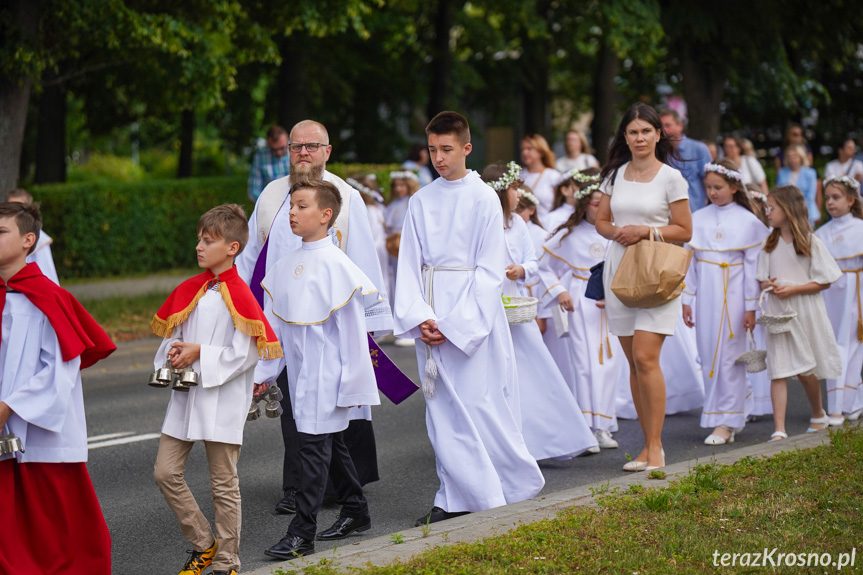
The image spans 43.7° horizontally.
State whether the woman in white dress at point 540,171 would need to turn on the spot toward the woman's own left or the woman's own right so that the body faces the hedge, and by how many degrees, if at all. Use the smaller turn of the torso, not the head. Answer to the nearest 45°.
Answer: approximately 90° to the woman's own right

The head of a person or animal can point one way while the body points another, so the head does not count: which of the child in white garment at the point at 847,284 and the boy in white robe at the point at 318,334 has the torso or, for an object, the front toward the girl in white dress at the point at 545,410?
the child in white garment

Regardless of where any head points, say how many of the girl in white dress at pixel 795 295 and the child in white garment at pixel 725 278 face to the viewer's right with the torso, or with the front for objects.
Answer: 0

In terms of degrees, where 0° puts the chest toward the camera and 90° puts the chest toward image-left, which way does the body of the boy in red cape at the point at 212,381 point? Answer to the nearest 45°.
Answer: approximately 45°

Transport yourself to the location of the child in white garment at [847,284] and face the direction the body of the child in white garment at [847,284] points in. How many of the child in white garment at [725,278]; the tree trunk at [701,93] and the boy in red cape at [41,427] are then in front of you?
2

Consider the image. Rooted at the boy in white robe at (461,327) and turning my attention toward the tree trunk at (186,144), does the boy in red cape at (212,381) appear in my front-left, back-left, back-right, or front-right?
back-left

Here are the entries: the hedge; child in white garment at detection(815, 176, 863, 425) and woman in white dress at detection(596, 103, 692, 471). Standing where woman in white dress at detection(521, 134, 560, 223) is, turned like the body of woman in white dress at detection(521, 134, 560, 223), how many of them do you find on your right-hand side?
1

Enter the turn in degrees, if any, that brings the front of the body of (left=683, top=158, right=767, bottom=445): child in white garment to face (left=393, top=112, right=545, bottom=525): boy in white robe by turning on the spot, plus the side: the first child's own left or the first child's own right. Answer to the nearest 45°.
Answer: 0° — they already face them

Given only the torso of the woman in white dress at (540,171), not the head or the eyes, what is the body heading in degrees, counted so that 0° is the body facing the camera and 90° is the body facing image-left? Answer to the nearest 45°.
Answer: approximately 45°

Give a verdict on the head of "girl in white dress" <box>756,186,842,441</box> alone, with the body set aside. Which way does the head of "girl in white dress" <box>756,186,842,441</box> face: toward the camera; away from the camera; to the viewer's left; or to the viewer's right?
to the viewer's left

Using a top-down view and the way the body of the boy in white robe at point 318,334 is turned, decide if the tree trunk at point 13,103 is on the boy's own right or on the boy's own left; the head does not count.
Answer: on the boy's own right

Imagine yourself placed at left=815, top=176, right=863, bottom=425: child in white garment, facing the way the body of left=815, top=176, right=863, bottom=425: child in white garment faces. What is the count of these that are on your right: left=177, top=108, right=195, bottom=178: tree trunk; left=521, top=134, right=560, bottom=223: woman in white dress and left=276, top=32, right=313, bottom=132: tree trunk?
3

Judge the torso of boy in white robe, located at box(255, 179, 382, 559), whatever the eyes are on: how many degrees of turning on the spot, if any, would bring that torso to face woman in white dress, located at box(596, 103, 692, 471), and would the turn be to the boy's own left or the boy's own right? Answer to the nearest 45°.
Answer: approximately 180°
